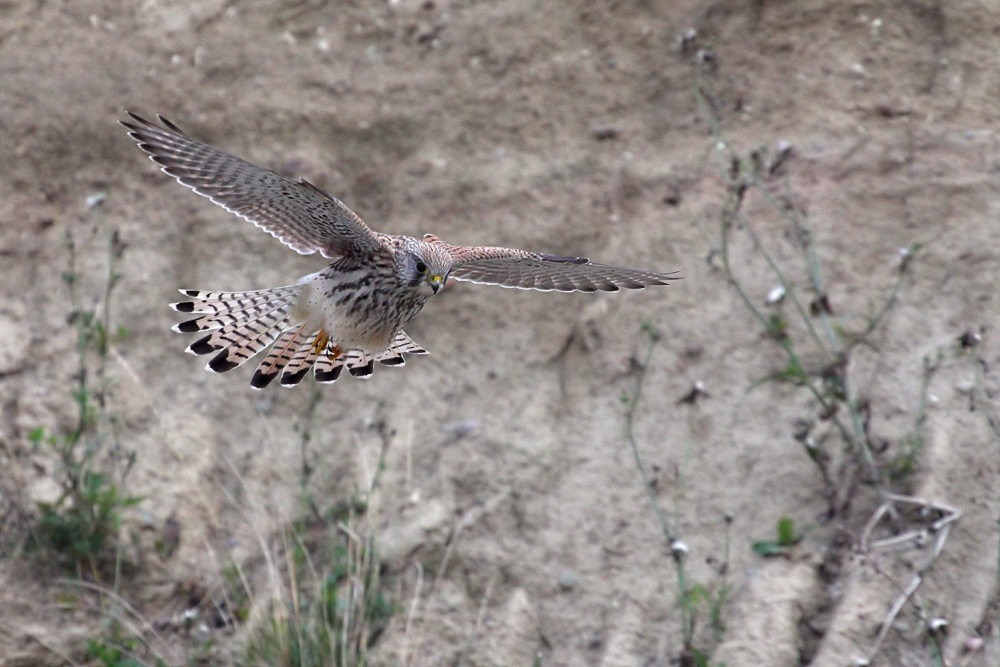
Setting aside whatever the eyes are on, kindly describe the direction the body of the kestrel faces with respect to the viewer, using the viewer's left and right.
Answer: facing the viewer and to the right of the viewer

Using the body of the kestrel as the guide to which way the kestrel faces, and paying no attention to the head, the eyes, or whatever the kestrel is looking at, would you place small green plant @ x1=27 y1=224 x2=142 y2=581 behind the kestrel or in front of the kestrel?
behind

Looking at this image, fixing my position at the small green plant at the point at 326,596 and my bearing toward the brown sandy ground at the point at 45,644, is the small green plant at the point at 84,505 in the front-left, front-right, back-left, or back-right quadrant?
front-right

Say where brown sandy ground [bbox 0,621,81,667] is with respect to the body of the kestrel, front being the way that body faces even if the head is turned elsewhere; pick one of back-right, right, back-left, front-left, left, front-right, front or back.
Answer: back-right
